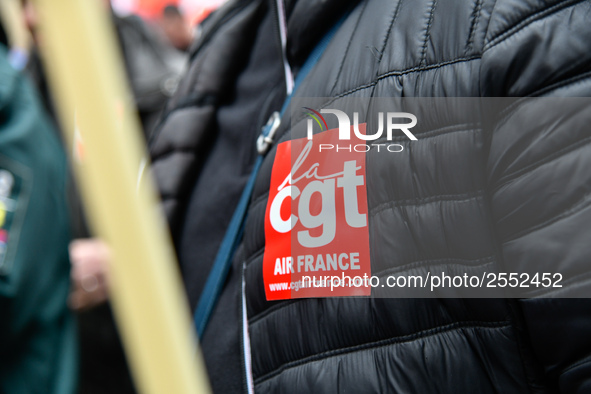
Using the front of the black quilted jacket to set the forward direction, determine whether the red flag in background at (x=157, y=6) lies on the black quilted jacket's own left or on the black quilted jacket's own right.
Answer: on the black quilted jacket's own right

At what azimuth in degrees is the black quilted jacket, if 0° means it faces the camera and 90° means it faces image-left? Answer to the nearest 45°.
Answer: approximately 45°
